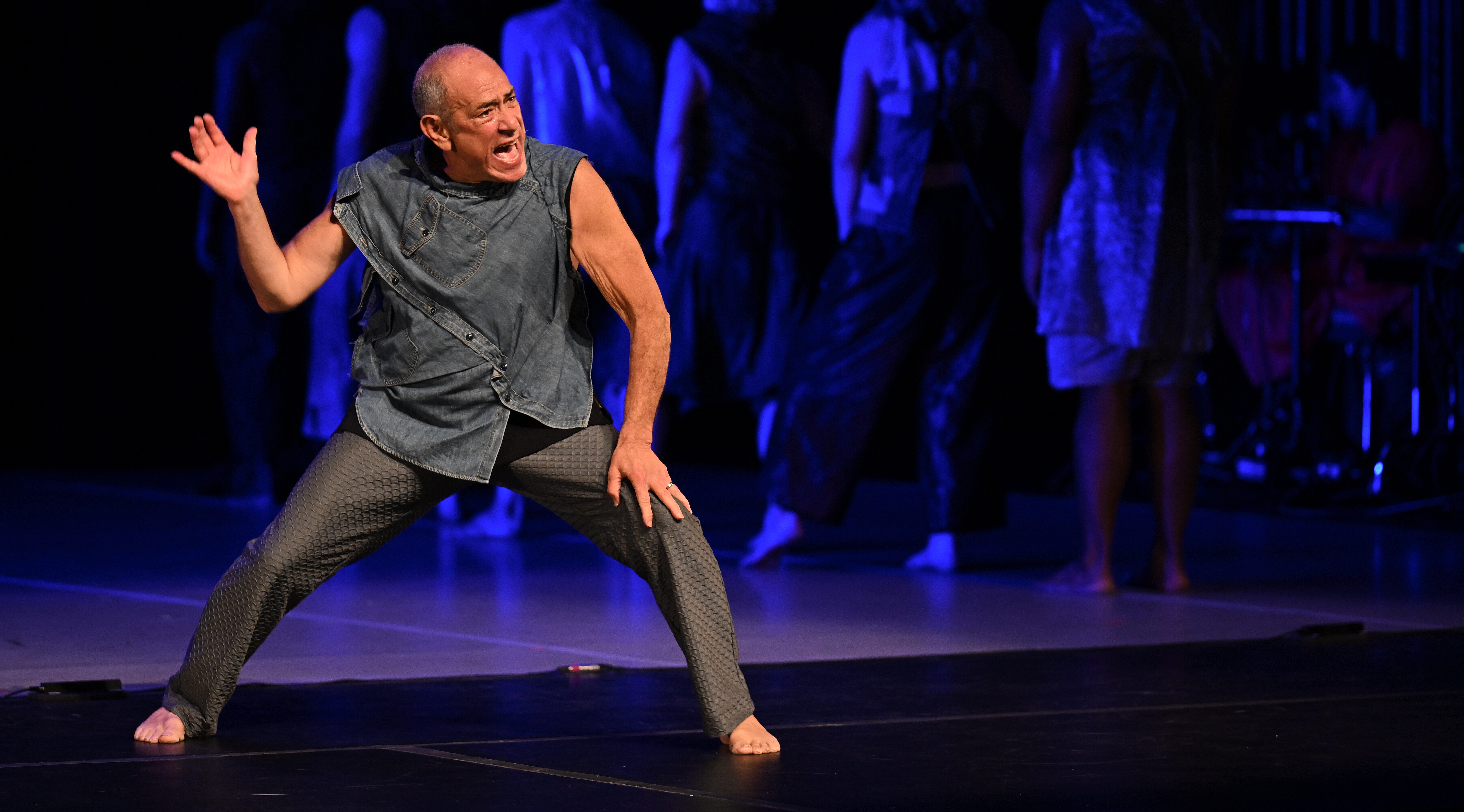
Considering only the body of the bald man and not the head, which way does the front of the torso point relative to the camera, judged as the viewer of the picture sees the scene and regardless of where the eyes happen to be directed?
toward the camera

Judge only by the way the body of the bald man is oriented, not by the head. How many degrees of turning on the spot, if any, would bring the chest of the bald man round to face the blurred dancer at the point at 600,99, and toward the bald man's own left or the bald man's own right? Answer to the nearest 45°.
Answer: approximately 180°

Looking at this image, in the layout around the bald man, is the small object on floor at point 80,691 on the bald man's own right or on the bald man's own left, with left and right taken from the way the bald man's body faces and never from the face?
on the bald man's own right

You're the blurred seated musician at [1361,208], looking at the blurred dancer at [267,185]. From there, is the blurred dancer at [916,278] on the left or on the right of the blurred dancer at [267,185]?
left

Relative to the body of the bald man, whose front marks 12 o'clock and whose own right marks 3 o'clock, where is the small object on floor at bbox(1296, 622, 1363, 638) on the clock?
The small object on floor is roughly at 8 o'clock from the bald man.

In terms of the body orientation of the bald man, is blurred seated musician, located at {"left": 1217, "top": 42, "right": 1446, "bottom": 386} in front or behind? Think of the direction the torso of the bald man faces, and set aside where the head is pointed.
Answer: behind

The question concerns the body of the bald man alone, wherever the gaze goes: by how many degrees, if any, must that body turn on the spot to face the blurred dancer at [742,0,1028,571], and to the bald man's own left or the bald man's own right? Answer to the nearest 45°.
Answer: approximately 135° to the bald man's own left
